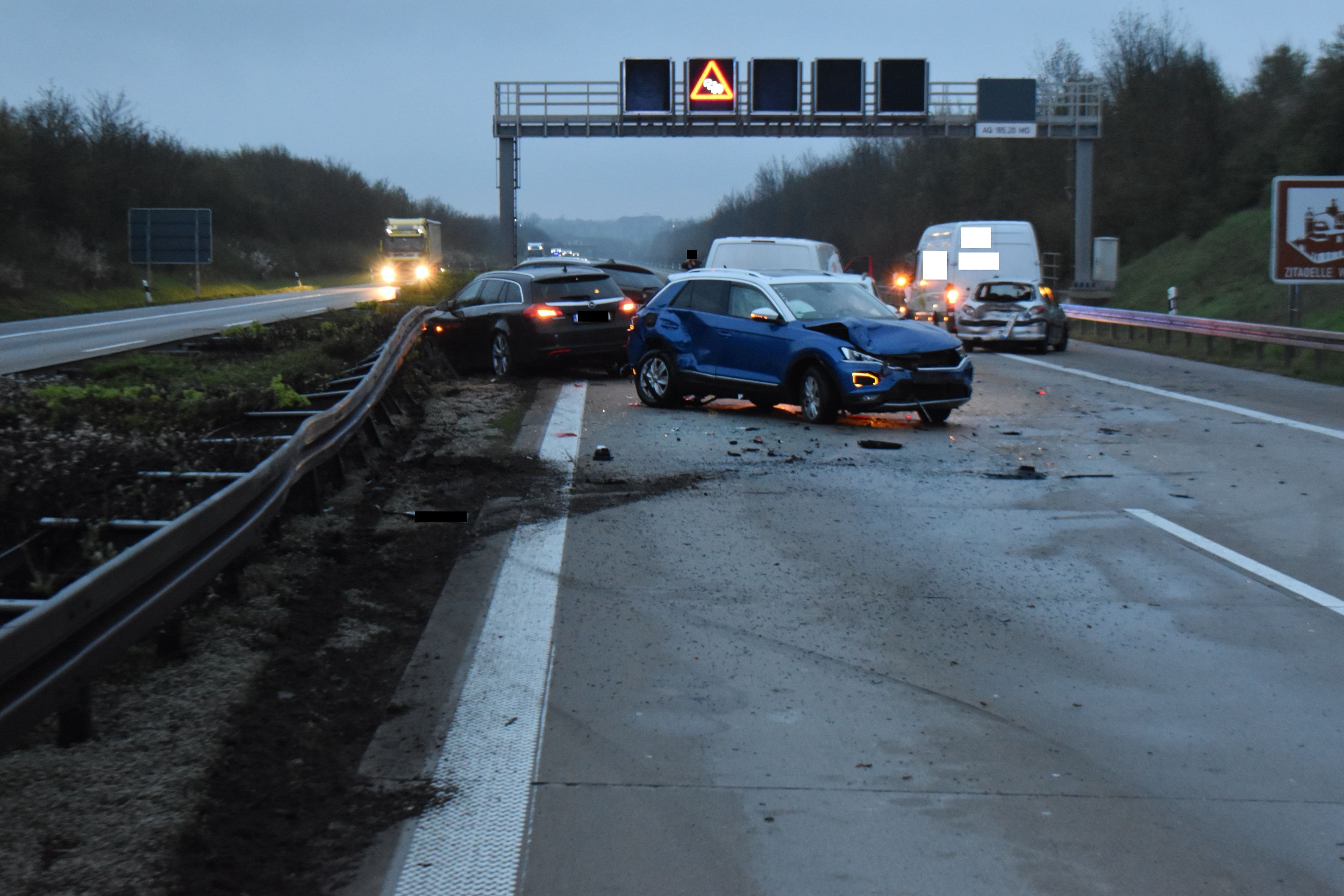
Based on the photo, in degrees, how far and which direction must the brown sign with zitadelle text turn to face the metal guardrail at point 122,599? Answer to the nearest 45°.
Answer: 0° — it already faces it

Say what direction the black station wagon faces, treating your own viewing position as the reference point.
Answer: facing away from the viewer and to the left of the viewer

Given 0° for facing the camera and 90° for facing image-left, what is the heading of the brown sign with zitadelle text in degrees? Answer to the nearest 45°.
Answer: approximately 0°

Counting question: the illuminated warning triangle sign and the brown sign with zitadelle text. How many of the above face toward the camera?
2

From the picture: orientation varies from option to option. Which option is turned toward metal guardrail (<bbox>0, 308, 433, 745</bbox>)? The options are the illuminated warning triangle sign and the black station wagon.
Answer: the illuminated warning triangle sign

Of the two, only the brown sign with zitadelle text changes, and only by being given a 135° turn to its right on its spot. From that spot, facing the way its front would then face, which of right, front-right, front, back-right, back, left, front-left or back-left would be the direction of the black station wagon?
left

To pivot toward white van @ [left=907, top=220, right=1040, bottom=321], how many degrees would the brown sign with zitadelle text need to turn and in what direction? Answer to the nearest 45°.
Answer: approximately 90° to its right

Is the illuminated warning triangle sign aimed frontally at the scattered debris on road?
yes
